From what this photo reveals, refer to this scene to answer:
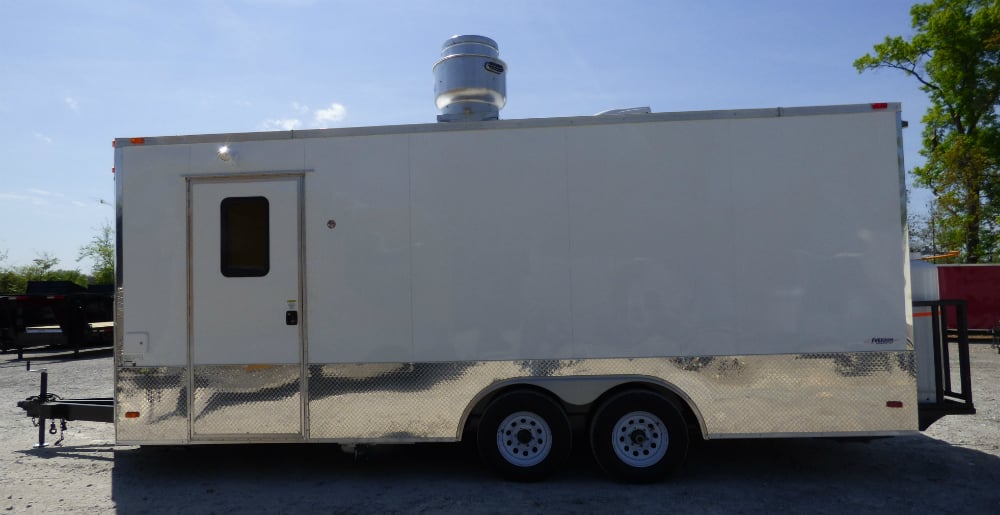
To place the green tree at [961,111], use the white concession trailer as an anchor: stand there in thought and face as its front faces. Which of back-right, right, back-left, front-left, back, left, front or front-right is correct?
back-right

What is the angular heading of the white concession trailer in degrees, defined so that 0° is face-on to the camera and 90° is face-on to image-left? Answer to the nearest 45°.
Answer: approximately 90°

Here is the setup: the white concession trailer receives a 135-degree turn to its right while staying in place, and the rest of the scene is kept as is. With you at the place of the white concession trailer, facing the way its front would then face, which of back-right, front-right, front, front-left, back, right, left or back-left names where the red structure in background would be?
front
